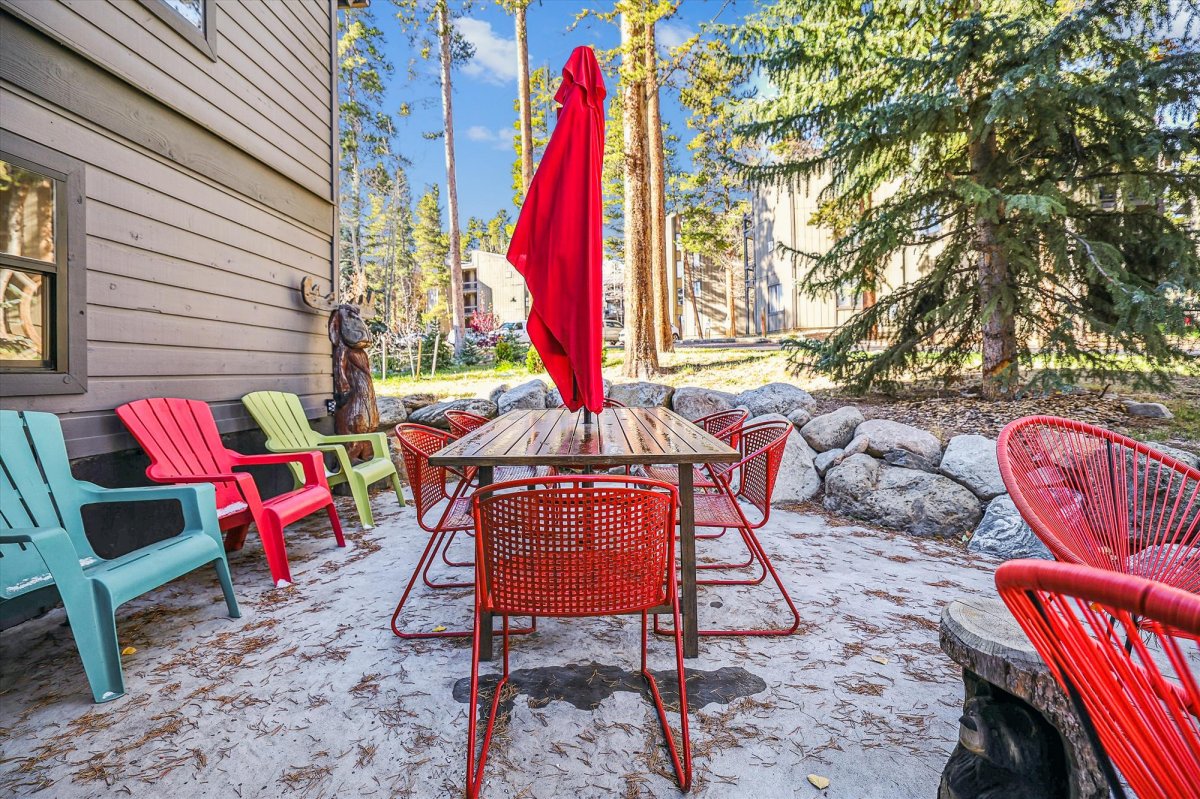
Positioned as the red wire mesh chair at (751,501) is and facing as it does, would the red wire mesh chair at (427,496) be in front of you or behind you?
in front

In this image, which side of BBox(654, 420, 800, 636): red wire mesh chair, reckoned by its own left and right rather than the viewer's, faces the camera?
left

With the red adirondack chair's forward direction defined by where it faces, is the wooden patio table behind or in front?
in front

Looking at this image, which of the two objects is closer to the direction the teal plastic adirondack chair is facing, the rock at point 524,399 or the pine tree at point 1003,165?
the pine tree

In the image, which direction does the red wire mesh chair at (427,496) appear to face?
to the viewer's right

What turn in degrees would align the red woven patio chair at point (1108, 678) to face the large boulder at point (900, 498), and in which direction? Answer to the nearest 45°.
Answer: approximately 45° to its left

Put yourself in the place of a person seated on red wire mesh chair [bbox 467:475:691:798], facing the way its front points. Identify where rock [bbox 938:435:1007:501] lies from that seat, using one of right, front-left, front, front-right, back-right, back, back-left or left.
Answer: front-right

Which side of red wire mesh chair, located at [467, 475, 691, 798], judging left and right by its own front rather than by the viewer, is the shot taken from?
back

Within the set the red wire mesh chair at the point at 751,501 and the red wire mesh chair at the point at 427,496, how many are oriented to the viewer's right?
1

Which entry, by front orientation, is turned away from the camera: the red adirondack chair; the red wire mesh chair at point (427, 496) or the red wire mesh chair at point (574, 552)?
the red wire mesh chair at point (574, 552)
